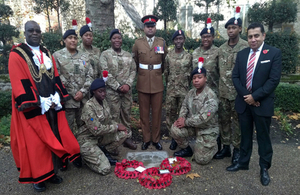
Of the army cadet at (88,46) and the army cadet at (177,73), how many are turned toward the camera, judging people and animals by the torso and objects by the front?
2

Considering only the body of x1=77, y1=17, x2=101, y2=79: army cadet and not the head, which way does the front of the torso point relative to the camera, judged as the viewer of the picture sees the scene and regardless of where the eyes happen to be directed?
toward the camera

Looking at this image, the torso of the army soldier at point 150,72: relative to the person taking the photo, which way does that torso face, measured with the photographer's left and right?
facing the viewer

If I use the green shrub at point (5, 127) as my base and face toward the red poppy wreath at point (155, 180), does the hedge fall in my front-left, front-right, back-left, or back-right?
front-left

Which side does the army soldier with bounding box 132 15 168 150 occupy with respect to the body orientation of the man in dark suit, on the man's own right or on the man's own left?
on the man's own right

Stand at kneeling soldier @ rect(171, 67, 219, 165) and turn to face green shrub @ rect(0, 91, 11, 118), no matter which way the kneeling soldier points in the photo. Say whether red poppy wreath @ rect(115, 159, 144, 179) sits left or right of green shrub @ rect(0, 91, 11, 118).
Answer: left

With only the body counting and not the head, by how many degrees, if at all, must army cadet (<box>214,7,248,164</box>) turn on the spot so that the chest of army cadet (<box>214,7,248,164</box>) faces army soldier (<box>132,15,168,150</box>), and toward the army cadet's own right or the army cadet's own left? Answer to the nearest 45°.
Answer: approximately 45° to the army cadet's own right

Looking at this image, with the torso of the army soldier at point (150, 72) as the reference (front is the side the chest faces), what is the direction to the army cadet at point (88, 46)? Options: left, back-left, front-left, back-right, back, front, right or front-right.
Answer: right

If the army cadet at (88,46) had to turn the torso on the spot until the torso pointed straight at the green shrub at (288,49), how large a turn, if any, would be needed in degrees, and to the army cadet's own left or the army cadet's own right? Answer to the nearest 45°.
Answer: approximately 90° to the army cadet's own left

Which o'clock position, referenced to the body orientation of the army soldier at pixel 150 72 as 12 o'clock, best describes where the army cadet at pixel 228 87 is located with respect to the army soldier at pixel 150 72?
the army cadet at pixel 228 87 is roughly at 10 o'clock from the army soldier at pixel 150 72.

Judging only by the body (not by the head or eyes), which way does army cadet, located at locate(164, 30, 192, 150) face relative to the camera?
toward the camera

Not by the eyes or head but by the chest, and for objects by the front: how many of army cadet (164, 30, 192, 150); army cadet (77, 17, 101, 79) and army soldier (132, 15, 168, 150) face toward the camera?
3
